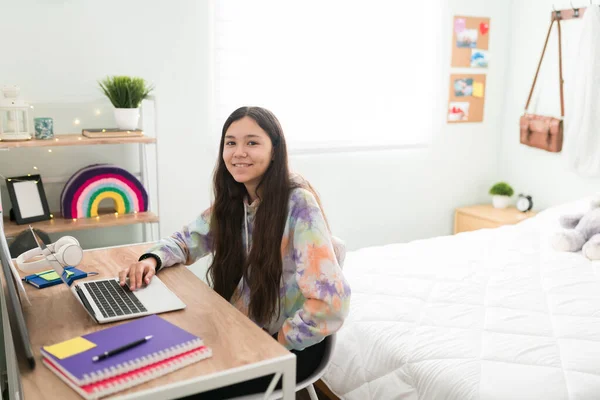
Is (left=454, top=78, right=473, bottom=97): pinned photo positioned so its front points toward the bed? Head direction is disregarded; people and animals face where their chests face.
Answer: yes

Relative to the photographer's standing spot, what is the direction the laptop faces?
facing to the right of the viewer

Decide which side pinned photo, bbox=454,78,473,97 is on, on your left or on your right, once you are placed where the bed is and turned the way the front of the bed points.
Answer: on your right

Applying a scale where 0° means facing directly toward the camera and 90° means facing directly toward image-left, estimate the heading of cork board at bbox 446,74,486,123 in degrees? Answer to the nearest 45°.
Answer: approximately 0°

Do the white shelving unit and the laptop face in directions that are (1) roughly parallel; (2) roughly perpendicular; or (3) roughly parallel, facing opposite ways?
roughly perpendicular
